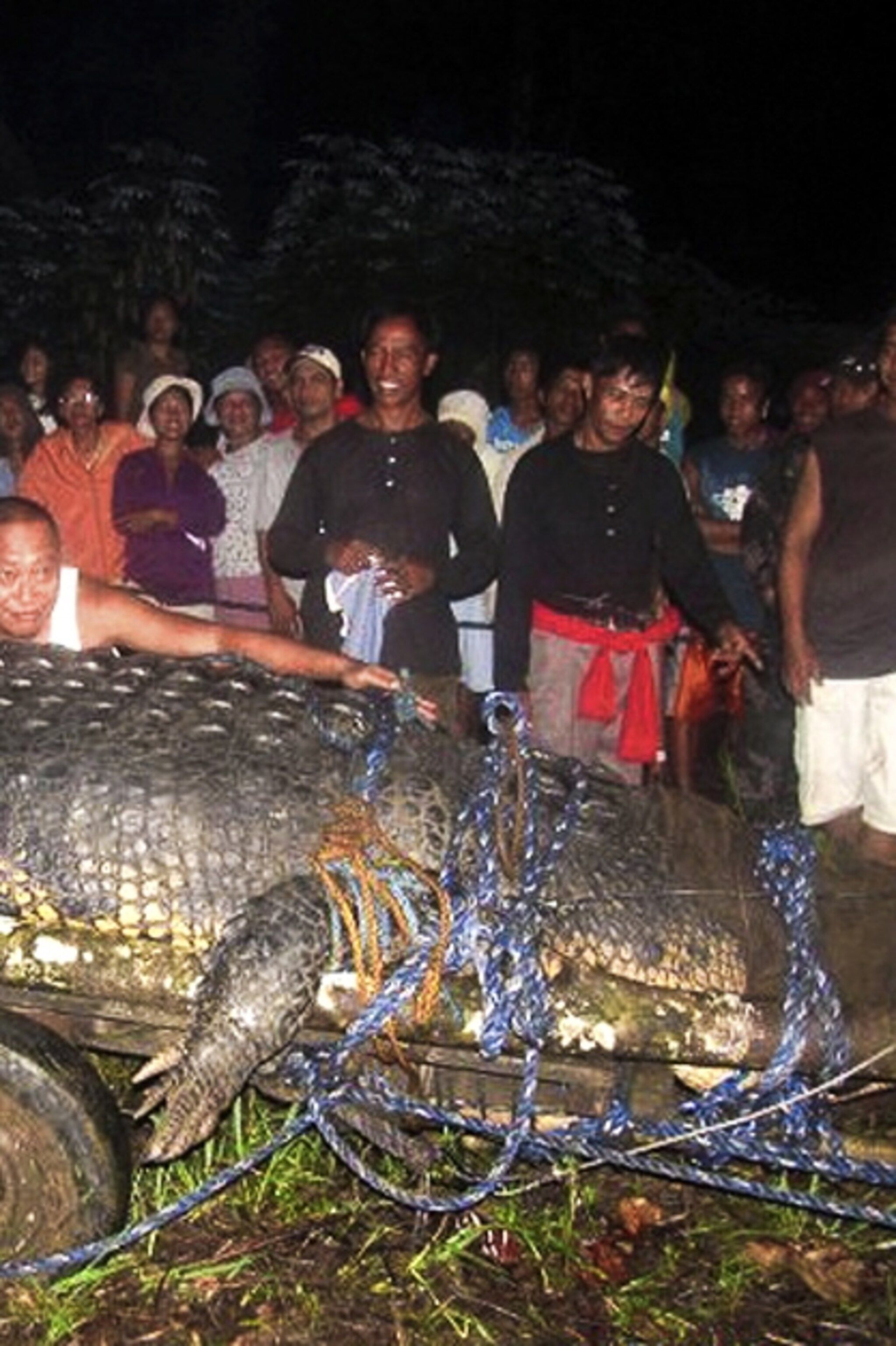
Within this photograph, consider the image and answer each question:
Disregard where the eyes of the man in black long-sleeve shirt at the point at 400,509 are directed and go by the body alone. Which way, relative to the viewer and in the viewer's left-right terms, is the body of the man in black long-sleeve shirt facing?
facing the viewer

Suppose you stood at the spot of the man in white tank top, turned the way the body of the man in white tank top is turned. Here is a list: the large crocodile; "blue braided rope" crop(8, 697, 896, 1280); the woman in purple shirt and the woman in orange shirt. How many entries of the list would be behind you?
2

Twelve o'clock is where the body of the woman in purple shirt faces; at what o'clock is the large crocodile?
The large crocodile is roughly at 12 o'clock from the woman in purple shirt.

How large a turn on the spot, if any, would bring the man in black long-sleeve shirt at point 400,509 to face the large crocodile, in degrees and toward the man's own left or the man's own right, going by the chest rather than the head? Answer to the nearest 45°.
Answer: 0° — they already face it

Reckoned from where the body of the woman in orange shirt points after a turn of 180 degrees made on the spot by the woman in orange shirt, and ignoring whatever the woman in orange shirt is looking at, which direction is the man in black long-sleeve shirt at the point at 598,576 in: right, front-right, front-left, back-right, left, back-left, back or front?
back-right

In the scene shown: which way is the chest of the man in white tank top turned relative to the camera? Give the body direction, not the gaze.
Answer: toward the camera

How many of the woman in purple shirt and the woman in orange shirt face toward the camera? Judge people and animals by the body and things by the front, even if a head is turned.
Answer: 2

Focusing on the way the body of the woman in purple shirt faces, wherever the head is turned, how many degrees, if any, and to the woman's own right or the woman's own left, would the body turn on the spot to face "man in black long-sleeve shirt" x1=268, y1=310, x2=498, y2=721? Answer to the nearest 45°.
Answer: approximately 45° to the woman's own left

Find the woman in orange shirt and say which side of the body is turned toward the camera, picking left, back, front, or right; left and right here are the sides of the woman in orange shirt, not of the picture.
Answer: front

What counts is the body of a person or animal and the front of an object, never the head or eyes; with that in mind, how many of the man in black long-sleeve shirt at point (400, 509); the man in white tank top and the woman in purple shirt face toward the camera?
3
